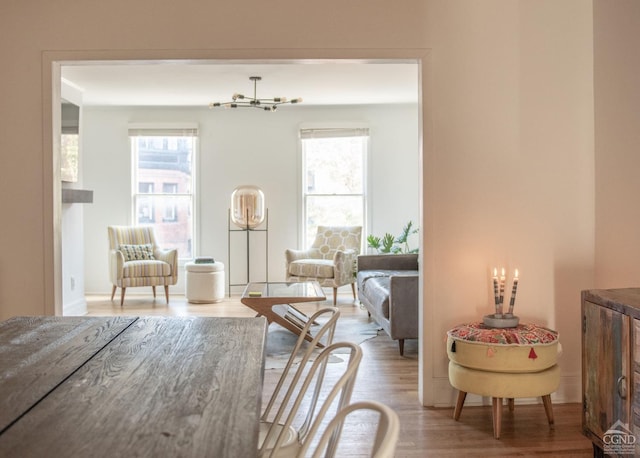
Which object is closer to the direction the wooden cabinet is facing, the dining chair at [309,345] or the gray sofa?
the dining chair

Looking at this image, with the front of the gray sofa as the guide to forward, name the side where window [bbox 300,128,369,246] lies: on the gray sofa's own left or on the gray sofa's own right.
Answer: on the gray sofa's own right

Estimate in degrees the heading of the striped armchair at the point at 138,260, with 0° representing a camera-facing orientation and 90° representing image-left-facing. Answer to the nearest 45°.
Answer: approximately 315°

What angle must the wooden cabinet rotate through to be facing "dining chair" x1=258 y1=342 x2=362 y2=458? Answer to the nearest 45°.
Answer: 0° — it already faces it

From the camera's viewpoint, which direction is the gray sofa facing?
to the viewer's left

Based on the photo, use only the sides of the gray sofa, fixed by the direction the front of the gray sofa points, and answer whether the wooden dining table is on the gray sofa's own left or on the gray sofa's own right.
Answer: on the gray sofa's own left

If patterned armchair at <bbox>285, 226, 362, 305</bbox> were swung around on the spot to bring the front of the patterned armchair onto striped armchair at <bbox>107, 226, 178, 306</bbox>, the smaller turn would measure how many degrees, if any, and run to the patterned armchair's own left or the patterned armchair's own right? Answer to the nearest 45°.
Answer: approximately 45° to the patterned armchair's own right

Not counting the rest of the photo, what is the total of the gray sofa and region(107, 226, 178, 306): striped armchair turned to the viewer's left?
1

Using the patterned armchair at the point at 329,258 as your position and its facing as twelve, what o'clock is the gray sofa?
The gray sofa is roughly at 10 o'clock from the patterned armchair.

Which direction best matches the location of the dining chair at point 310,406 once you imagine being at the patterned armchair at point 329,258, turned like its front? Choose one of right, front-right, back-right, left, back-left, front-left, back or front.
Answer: front-left

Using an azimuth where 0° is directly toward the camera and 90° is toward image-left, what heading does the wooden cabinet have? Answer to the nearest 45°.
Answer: approximately 45°

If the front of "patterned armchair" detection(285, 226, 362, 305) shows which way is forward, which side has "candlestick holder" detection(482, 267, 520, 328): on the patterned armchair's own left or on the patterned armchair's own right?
on the patterned armchair's own left
